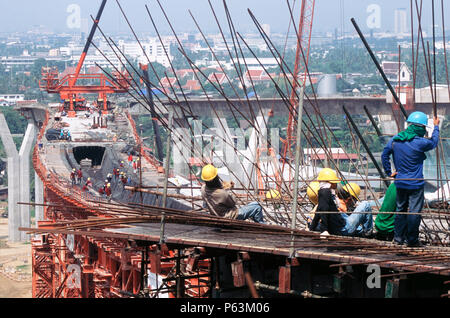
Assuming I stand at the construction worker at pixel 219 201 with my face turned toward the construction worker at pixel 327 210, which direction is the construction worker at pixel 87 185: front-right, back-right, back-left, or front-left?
back-left

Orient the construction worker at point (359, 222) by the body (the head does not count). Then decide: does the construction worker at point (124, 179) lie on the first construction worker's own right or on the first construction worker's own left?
on the first construction worker's own left

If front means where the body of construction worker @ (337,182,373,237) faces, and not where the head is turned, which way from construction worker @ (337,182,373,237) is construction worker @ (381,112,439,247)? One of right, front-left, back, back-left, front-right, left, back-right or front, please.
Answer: front
